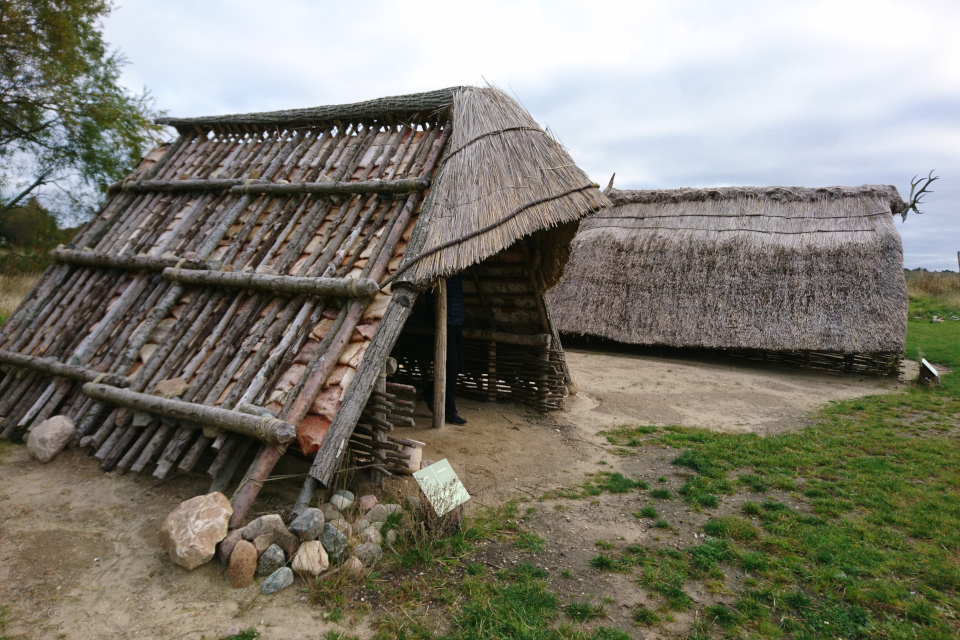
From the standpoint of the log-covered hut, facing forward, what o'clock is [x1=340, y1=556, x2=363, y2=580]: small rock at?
The small rock is roughly at 1 o'clock from the log-covered hut.

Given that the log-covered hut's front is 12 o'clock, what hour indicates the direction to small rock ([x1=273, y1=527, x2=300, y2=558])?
The small rock is roughly at 1 o'clock from the log-covered hut.

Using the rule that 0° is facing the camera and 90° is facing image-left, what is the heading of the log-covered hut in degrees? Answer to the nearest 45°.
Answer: approximately 315°
